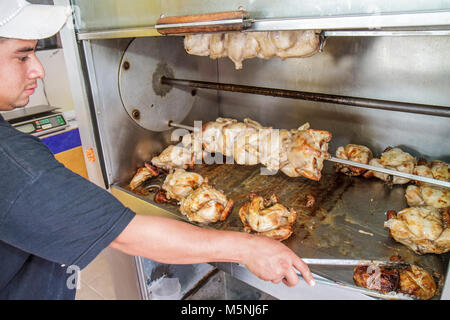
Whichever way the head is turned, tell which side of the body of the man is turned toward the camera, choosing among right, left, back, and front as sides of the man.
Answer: right

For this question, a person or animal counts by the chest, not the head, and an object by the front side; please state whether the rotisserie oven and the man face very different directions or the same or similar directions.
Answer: very different directions

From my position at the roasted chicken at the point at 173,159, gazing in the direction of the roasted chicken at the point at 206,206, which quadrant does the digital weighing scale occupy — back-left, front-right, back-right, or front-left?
back-right

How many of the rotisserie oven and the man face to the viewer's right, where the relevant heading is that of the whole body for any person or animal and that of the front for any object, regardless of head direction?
1

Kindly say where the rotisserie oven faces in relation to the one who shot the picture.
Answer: facing the viewer and to the left of the viewer

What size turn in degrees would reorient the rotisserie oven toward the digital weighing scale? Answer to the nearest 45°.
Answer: approximately 90° to its right

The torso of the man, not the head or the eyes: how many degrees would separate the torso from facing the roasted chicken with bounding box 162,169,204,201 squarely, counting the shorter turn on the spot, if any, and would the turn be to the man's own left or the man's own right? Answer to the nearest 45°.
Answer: approximately 45° to the man's own left

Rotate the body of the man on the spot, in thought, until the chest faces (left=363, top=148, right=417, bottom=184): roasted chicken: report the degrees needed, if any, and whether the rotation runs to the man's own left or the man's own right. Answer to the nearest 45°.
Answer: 0° — they already face it

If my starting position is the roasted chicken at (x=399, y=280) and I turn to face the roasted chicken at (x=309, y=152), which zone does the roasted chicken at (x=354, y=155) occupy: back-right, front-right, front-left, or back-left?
front-right

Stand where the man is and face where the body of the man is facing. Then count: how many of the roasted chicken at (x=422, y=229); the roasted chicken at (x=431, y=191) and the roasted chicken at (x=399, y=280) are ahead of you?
3

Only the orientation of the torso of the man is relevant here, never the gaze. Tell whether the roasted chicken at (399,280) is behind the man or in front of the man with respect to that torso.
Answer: in front

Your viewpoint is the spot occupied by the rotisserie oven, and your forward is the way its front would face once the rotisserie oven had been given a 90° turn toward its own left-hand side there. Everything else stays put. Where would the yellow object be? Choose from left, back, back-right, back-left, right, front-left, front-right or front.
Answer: back
